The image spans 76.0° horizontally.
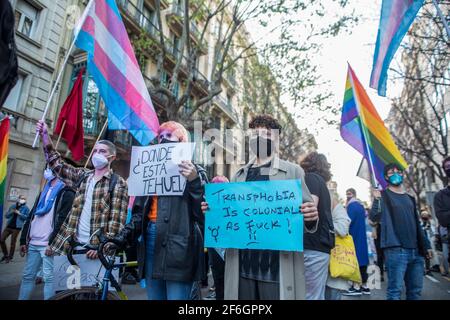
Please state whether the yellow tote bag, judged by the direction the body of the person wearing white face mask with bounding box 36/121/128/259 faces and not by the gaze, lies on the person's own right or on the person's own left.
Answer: on the person's own left

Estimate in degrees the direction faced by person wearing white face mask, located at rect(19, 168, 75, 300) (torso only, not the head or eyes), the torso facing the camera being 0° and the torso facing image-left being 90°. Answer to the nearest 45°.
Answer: approximately 45°

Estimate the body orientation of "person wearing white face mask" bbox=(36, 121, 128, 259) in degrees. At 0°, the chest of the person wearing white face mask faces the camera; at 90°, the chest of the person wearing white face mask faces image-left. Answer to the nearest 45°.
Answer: approximately 45°

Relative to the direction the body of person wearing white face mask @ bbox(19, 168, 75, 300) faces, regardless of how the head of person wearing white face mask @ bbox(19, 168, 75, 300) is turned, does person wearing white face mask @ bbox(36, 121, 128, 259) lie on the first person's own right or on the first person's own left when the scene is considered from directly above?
on the first person's own left

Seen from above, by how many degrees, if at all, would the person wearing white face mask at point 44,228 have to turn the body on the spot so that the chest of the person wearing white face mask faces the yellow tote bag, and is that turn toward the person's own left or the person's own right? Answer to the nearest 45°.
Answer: approximately 90° to the person's own left

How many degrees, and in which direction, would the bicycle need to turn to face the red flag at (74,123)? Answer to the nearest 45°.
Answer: approximately 135° to its right

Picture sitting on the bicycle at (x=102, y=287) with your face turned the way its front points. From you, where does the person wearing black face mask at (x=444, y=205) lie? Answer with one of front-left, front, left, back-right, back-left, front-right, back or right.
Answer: back-left

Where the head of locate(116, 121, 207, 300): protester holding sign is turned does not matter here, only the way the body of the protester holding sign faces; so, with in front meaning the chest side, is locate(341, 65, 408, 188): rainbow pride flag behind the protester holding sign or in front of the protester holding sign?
behind
